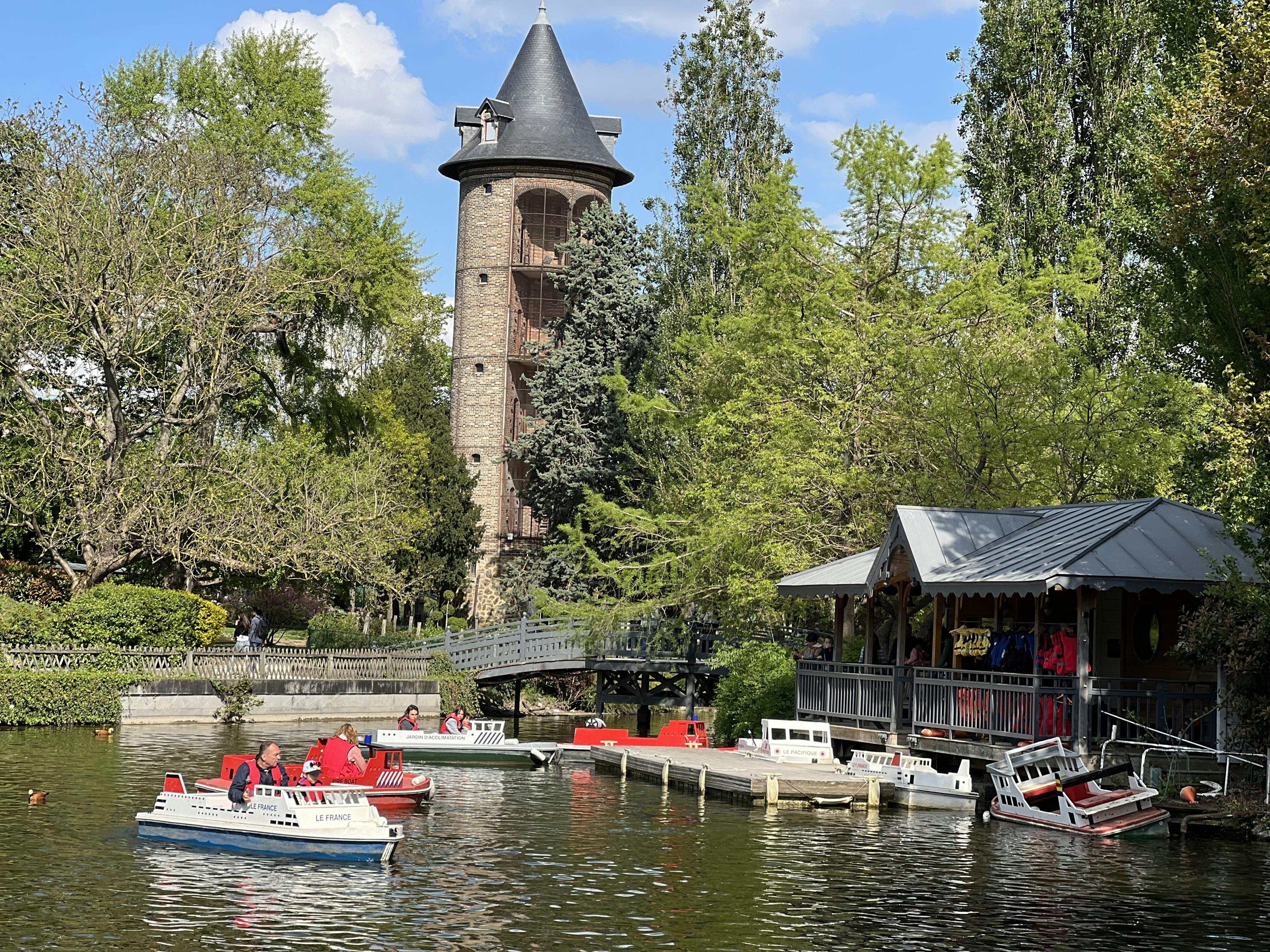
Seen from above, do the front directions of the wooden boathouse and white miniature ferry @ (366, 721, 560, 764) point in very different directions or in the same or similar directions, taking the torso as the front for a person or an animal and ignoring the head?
very different directions

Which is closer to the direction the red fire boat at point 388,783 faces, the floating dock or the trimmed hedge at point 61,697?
the floating dock

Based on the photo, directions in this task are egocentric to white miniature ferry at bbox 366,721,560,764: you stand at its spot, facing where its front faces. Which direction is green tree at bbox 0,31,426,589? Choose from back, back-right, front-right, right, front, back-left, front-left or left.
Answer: back-left

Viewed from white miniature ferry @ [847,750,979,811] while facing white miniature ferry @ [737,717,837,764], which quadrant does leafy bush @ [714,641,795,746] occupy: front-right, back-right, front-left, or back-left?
front-right

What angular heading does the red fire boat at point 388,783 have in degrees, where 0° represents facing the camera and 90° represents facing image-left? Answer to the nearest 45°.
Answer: approximately 270°

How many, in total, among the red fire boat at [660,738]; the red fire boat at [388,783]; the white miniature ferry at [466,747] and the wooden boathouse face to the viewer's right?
3

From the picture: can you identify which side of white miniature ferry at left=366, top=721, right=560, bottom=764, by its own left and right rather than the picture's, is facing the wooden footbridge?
left

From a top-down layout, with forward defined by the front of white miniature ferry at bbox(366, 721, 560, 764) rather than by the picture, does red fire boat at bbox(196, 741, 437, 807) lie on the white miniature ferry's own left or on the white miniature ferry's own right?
on the white miniature ferry's own right

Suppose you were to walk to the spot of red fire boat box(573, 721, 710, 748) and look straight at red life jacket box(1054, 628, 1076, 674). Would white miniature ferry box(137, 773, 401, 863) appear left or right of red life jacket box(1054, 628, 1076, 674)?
right

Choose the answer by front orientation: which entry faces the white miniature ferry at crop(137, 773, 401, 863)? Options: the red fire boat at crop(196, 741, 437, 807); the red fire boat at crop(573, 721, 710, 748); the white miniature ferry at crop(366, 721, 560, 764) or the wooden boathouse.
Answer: the wooden boathouse

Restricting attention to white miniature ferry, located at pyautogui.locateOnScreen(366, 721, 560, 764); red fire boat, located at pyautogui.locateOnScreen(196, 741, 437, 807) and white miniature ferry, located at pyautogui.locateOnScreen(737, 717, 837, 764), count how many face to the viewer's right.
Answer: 2

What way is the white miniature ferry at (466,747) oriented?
to the viewer's right
